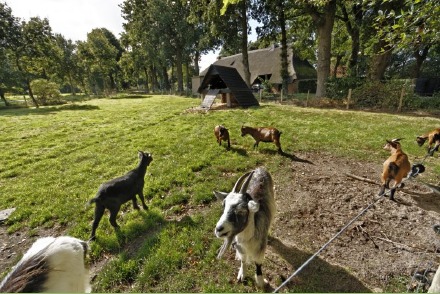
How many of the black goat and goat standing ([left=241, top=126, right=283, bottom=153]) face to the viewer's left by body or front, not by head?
1

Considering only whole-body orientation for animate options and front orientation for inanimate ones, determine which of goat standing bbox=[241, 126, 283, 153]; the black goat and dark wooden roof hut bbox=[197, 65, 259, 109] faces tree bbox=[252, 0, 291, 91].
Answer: the black goat

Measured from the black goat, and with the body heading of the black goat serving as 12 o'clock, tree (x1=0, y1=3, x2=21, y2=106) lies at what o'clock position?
The tree is roughly at 10 o'clock from the black goat.

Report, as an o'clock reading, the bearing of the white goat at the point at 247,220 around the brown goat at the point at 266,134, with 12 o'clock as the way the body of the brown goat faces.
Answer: The white goat is roughly at 9 o'clock from the brown goat.

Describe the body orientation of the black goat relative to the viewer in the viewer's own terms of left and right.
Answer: facing away from the viewer and to the right of the viewer

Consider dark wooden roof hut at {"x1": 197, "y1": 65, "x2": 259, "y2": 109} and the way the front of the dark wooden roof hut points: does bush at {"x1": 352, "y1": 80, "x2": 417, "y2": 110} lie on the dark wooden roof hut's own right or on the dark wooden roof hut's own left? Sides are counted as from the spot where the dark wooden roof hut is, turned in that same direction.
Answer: on the dark wooden roof hut's own left

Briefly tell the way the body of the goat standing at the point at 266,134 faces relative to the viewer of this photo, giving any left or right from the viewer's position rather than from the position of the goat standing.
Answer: facing to the left of the viewer

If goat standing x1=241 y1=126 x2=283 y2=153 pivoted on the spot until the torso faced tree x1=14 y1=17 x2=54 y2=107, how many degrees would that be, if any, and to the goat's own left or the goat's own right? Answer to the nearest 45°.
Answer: approximately 45° to the goat's own right

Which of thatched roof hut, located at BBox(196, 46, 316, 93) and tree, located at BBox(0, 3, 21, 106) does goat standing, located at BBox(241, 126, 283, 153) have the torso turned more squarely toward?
the tree

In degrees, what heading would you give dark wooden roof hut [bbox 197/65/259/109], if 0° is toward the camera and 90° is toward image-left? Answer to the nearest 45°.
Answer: approximately 45°

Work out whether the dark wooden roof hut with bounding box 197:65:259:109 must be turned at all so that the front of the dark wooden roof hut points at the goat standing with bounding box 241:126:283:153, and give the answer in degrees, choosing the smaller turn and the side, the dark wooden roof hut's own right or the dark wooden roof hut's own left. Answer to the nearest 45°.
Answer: approximately 45° to the dark wooden roof hut's own left

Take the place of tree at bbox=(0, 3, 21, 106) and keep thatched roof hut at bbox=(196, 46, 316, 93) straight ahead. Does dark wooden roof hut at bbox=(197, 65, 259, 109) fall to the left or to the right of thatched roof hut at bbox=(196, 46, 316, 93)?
right

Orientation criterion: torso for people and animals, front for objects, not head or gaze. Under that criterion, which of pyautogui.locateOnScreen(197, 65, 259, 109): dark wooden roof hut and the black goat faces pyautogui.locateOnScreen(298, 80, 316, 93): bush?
the black goat

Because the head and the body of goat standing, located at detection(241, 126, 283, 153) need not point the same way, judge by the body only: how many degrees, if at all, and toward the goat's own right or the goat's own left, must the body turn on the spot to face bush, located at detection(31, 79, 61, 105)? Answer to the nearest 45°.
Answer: approximately 45° to the goat's own right
